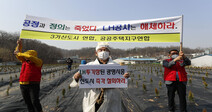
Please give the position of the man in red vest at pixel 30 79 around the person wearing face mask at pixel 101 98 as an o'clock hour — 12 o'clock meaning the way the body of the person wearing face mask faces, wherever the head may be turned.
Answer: The man in red vest is roughly at 4 o'clock from the person wearing face mask.

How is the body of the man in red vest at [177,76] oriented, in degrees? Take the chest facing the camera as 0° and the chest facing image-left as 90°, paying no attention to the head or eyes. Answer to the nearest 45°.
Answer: approximately 0°

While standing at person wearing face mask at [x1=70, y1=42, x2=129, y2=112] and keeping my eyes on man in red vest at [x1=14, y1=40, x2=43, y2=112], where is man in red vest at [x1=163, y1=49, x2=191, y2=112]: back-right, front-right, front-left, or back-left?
back-right

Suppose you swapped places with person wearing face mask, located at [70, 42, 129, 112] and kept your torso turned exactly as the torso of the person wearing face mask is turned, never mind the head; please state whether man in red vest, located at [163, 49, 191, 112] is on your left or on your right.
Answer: on your left

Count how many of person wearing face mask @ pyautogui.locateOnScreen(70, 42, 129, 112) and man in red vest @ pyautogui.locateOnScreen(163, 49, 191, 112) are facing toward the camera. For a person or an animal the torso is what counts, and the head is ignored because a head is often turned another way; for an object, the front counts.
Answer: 2

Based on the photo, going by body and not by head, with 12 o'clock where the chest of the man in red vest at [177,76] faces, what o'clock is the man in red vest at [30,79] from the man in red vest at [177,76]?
the man in red vest at [30,79] is roughly at 2 o'clock from the man in red vest at [177,76].

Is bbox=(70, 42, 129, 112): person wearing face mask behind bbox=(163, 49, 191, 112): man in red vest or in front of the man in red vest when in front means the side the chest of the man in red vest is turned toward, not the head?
in front
